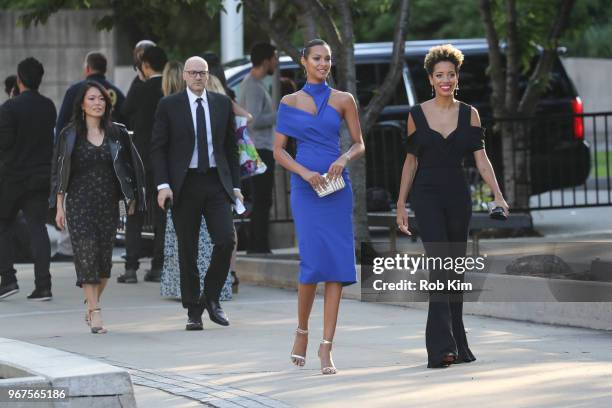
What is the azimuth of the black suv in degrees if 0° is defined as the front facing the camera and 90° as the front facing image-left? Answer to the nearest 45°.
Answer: approximately 90°

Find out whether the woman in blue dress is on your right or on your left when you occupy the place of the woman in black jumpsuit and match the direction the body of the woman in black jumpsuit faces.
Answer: on your right

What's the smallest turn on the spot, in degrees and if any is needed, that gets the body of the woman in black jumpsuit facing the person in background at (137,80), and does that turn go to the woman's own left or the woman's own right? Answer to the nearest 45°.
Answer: approximately 135° to the woman's own right

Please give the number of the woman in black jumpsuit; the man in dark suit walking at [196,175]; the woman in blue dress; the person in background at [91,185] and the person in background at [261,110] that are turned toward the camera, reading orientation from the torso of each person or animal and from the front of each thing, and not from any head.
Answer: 4

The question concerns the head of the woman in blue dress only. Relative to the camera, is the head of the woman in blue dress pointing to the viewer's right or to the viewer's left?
to the viewer's right

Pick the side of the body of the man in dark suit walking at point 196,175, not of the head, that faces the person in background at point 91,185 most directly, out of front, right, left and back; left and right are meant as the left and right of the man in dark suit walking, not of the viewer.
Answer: right

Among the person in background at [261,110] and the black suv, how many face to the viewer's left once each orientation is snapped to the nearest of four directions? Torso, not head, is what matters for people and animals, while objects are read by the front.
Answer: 1
